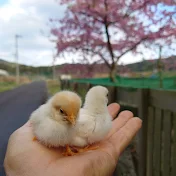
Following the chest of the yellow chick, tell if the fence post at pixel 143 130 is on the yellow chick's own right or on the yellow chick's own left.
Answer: on the yellow chick's own left

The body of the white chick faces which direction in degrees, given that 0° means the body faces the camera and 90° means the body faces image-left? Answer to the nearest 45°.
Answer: approximately 225°

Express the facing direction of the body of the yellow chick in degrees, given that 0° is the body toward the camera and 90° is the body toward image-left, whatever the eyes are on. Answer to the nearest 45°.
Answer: approximately 315°
